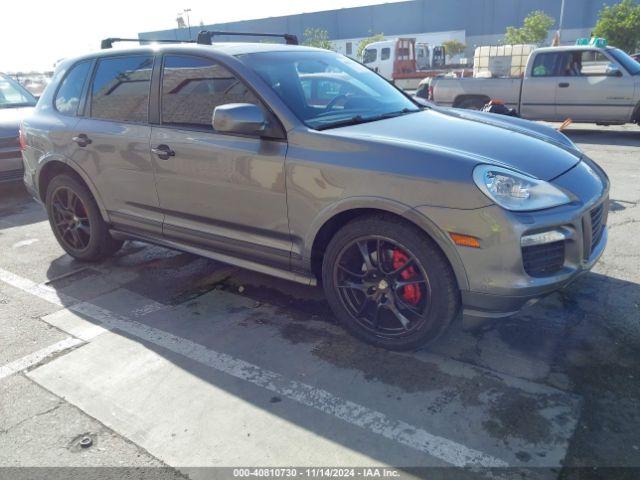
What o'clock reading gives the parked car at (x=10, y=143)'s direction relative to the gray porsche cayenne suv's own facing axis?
The parked car is roughly at 6 o'clock from the gray porsche cayenne suv.

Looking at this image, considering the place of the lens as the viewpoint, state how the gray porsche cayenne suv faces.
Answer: facing the viewer and to the right of the viewer

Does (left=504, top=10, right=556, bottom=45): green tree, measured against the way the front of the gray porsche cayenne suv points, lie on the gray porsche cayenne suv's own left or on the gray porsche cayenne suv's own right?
on the gray porsche cayenne suv's own left

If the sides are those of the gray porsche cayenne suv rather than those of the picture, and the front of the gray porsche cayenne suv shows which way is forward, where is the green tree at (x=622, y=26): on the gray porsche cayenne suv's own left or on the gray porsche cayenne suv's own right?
on the gray porsche cayenne suv's own left

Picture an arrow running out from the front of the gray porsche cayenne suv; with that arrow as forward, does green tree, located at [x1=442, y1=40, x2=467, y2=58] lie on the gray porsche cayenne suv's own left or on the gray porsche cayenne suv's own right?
on the gray porsche cayenne suv's own left
